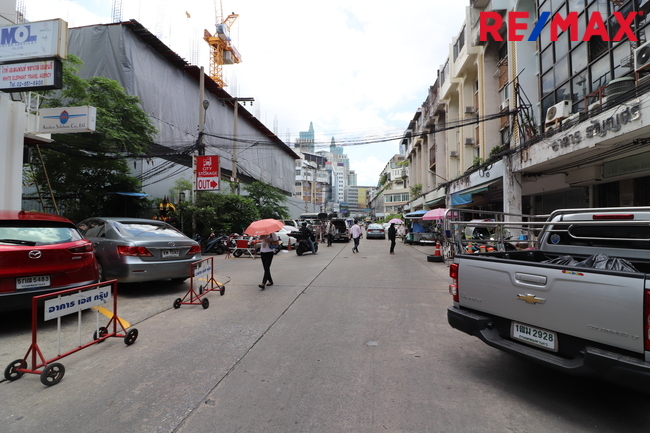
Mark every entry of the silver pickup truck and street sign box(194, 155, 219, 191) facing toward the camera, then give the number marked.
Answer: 1

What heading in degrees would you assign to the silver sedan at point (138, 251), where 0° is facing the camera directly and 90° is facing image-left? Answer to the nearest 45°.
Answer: approximately 135°

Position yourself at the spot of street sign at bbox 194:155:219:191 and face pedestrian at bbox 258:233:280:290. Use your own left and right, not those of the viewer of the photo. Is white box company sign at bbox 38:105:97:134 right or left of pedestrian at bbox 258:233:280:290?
right

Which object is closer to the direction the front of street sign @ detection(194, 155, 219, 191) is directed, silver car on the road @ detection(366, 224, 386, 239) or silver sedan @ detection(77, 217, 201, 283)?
the silver sedan

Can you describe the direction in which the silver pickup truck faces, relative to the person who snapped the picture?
facing away from the viewer and to the right of the viewer

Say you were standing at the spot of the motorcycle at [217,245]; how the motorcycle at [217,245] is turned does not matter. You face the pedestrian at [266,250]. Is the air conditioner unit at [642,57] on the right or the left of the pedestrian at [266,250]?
left

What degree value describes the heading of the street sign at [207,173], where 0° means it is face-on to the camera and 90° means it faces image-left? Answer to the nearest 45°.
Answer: approximately 0°

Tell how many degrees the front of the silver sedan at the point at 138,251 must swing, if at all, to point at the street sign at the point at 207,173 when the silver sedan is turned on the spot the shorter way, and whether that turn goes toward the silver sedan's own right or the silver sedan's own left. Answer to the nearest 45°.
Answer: approximately 45° to the silver sedan's own right

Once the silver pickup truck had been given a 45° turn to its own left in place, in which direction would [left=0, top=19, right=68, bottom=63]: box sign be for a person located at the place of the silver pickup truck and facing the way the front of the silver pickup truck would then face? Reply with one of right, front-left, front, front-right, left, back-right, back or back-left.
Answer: left

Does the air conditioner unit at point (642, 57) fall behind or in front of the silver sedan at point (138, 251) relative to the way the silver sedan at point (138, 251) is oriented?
behind
